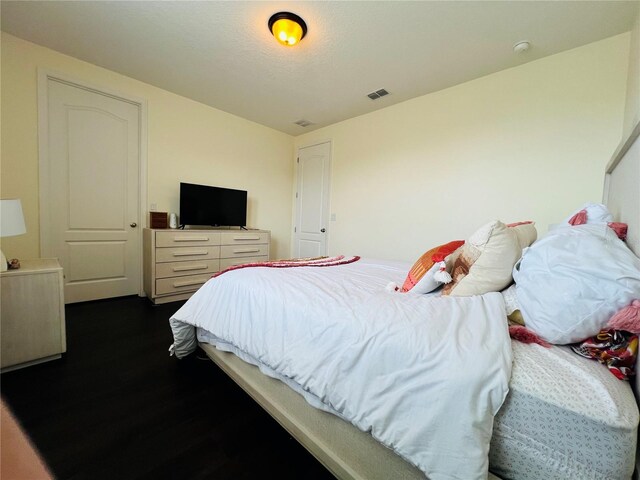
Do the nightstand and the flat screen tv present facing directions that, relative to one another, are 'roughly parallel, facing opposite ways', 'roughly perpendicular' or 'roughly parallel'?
roughly perpendicular

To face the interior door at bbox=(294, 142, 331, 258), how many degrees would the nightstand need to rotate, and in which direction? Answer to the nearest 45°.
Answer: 0° — it already faces it

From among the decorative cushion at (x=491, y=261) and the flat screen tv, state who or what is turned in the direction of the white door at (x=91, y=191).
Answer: the decorative cushion

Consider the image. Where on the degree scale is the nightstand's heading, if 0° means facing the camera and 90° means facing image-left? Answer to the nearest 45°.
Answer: approximately 270°

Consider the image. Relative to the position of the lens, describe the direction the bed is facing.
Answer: facing away from the viewer and to the left of the viewer

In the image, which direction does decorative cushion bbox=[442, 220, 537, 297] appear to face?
to the viewer's left
